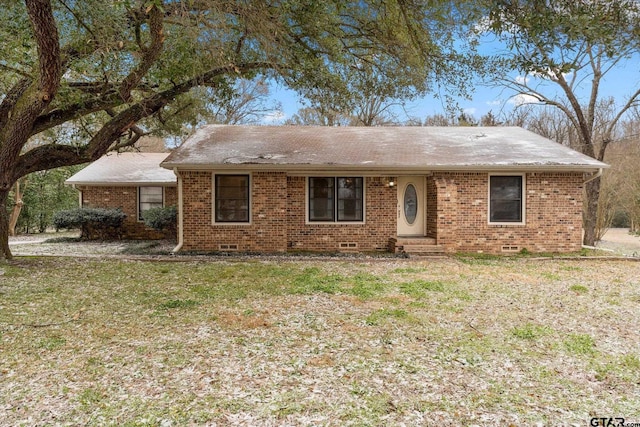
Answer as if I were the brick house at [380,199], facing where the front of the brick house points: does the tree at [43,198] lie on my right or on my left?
on my right

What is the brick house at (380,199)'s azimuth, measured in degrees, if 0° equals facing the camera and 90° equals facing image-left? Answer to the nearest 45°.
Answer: approximately 0°

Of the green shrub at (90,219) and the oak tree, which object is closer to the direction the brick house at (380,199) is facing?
the oak tree

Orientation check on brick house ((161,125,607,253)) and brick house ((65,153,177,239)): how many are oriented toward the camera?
2

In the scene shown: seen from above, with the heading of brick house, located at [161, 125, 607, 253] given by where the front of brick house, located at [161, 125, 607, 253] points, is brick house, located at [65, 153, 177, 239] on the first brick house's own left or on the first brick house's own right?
on the first brick house's own right
